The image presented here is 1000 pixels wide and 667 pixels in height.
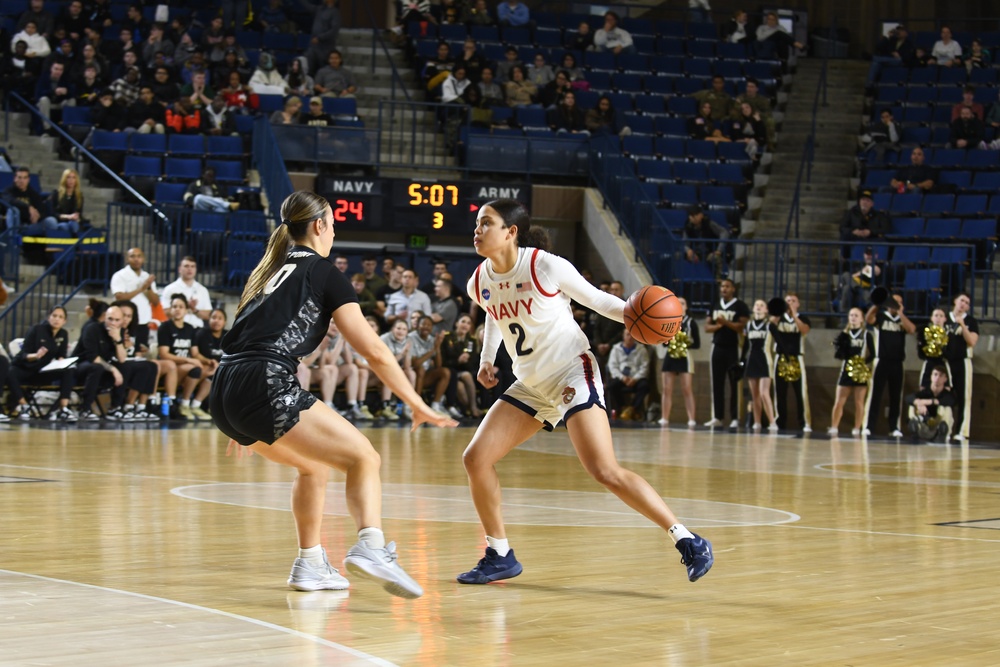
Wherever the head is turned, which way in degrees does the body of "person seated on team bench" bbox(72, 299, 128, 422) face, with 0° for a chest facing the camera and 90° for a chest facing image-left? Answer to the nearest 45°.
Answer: approximately 315°

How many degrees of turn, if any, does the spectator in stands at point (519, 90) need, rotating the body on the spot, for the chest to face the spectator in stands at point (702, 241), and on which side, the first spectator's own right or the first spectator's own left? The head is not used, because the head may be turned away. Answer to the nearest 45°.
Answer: approximately 45° to the first spectator's own left

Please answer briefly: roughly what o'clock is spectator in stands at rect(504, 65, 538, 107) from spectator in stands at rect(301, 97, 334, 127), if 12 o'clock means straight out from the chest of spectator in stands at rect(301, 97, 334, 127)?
spectator in stands at rect(504, 65, 538, 107) is roughly at 8 o'clock from spectator in stands at rect(301, 97, 334, 127).

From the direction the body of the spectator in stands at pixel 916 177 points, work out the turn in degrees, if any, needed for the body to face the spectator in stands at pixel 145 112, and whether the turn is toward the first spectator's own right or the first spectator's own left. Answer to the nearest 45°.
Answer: approximately 90° to the first spectator's own right

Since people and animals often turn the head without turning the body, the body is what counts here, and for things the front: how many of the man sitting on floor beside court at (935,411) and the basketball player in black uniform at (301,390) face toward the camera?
1
